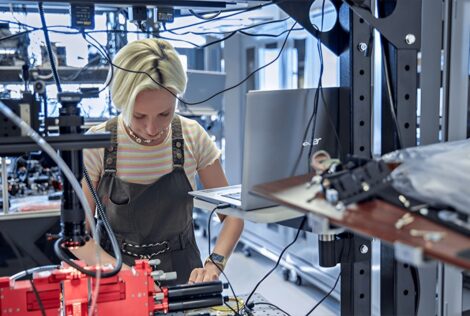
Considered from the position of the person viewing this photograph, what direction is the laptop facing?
facing away from the viewer and to the left of the viewer

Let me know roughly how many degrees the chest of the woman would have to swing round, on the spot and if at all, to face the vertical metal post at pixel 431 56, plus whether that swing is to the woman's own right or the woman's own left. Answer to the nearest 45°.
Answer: approximately 90° to the woman's own left

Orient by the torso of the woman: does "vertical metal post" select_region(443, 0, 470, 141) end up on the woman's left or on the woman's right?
on the woman's left

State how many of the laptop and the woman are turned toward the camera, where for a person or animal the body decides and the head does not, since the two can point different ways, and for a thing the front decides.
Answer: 1
